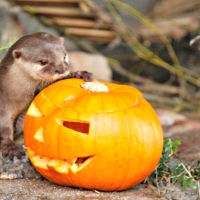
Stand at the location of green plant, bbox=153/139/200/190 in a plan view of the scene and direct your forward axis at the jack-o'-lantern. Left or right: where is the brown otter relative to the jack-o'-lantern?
right

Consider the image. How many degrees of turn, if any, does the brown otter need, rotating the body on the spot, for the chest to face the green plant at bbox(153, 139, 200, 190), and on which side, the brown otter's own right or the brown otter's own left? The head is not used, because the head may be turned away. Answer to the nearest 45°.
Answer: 0° — it already faces it

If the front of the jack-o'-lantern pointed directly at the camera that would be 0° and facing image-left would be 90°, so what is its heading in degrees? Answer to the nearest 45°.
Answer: approximately 45°

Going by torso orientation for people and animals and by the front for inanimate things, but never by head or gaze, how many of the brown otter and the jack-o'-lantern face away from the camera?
0

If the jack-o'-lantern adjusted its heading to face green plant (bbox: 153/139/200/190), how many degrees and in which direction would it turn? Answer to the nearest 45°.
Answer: approximately 180°

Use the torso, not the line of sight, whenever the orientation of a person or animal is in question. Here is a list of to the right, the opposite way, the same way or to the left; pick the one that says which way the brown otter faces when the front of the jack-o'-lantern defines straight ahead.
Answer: to the left

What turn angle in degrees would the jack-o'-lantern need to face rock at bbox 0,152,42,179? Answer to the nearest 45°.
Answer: approximately 90° to its right

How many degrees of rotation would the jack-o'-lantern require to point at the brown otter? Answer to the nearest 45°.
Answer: approximately 90° to its right

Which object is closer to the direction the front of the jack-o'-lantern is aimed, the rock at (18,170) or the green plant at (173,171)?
the rock

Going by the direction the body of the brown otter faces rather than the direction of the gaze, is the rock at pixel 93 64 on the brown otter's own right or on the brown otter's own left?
on the brown otter's own left

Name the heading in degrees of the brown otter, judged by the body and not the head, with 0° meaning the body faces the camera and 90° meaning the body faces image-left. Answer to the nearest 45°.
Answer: approximately 315°

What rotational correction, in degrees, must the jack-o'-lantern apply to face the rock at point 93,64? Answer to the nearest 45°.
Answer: approximately 135° to its right
